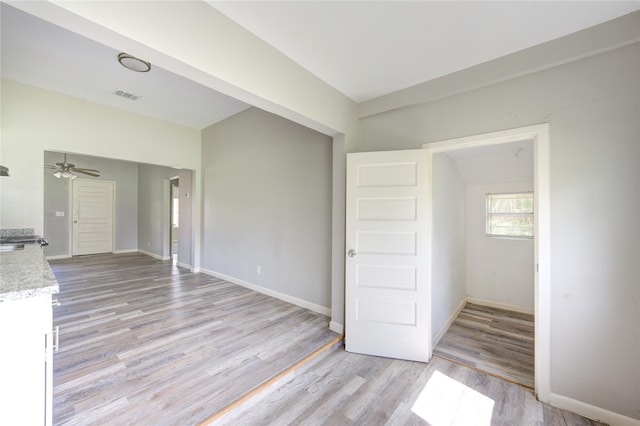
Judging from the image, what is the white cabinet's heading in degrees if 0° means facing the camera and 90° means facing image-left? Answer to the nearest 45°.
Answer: approximately 270°

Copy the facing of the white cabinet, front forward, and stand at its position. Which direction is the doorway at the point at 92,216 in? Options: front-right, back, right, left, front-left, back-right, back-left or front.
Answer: left

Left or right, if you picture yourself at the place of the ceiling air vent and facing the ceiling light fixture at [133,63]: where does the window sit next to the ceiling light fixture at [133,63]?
left

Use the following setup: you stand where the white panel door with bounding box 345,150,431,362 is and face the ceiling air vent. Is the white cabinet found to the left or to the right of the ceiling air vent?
left

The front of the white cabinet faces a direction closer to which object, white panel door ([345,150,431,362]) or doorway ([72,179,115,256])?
the white panel door

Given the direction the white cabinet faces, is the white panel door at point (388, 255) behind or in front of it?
in front

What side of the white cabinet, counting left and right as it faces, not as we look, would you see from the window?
front

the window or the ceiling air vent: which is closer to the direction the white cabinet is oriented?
the window

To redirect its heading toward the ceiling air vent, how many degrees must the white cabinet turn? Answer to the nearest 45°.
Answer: approximately 90° to its left
